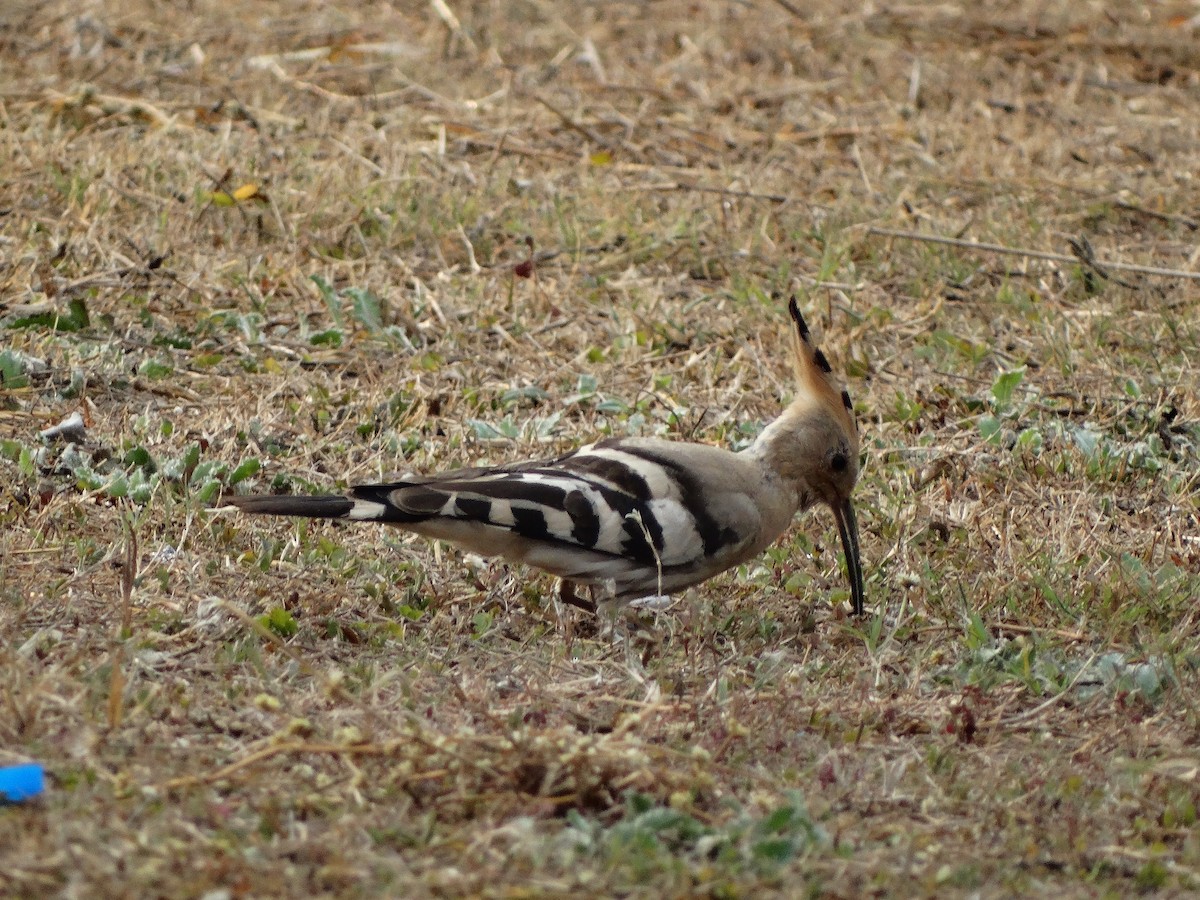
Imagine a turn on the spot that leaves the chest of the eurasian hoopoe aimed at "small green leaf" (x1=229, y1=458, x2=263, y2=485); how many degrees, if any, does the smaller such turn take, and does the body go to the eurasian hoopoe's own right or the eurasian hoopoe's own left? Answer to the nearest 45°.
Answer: approximately 135° to the eurasian hoopoe's own left

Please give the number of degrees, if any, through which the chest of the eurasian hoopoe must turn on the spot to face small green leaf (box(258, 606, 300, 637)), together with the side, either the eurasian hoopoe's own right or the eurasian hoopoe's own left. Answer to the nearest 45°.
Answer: approximately 135° to the eurasian hoopoe's own right

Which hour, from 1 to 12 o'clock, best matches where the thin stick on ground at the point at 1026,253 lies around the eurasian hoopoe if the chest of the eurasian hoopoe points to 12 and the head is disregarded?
The thin stick on ground is roughly at 10 o'clock from the eurasian hoopoe.

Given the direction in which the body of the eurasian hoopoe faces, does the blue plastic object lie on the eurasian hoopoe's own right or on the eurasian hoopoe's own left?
on the eurasian hoopoe's own right

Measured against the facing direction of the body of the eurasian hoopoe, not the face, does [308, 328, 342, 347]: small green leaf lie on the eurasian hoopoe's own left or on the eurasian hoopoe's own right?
on the eurasian hoopoe's own left

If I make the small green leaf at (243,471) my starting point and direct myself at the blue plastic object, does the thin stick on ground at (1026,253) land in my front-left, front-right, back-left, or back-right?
back-left

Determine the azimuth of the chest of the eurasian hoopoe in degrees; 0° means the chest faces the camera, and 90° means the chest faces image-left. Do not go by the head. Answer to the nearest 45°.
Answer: approximately 270°

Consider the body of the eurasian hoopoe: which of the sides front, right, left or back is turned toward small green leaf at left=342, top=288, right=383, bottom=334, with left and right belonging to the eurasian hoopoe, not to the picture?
left

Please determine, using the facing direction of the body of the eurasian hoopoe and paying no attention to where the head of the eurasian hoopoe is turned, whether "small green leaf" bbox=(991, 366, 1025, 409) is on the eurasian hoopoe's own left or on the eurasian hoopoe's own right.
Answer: on the eurasian hoopoe's own left
